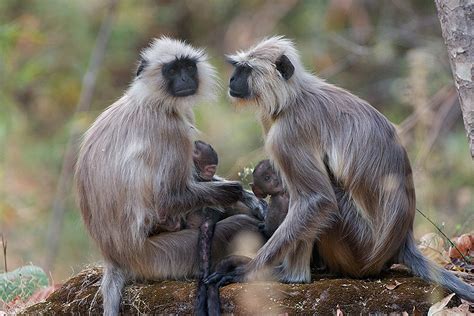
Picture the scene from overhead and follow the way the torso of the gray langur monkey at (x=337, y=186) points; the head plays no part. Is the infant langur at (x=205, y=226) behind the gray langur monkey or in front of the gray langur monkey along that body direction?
in front

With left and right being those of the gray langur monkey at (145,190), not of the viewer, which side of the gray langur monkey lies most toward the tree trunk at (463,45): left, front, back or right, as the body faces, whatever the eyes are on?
front

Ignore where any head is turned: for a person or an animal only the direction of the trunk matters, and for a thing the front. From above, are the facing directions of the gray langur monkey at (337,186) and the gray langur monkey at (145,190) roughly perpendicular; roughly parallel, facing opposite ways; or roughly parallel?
roughly parallel, facing opposite ways

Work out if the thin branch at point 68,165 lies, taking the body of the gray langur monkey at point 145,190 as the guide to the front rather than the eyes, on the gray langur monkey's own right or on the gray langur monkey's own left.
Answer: on the gray langur monkey's own left

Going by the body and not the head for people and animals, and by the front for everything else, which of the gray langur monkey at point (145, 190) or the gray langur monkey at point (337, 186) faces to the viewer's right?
the gray langur monkey at point (145, 190)

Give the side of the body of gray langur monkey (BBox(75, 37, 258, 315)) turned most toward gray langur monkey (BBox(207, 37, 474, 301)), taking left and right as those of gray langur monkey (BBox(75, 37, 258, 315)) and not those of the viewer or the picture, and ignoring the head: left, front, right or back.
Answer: front

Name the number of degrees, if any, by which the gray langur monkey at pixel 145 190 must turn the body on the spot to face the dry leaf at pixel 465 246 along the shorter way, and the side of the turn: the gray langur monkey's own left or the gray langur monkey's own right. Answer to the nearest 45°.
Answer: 0° — it already faces it

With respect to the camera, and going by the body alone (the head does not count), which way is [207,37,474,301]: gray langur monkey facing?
to the viewer's left

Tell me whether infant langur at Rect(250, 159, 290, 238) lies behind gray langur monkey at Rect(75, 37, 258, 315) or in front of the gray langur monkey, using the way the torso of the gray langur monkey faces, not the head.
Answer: in front

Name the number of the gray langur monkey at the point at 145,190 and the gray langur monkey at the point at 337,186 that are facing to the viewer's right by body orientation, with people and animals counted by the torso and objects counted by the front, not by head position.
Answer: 1

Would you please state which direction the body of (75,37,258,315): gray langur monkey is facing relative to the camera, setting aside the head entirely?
to the viewer's right
